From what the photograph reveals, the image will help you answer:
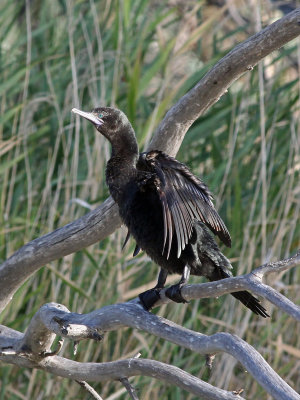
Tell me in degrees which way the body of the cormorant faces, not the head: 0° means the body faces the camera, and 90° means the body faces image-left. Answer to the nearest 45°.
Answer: approximately 90°
